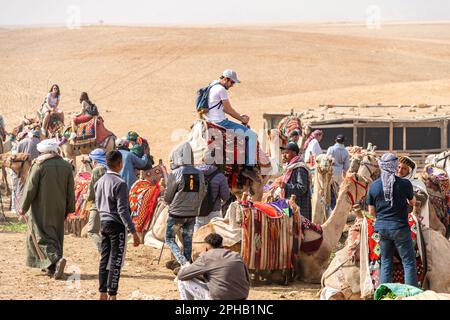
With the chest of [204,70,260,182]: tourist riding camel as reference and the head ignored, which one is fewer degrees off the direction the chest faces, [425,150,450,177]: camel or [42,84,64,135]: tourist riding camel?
the camel

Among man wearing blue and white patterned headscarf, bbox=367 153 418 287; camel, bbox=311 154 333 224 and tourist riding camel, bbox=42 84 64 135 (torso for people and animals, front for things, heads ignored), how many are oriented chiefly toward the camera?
2

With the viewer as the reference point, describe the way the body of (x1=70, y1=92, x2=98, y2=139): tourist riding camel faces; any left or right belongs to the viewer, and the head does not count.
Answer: facing to the left of the viewer

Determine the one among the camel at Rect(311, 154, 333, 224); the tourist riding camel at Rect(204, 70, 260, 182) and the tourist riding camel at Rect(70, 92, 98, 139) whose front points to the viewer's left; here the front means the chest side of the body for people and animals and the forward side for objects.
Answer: the tourist riding camel at Rect(70, 92, 98, 139)

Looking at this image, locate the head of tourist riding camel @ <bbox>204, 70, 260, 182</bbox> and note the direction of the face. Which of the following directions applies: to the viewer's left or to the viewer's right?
to the viewer's right

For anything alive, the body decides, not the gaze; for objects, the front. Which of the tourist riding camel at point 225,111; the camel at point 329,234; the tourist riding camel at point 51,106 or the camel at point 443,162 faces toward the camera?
the tourist riding camel at point 51,106

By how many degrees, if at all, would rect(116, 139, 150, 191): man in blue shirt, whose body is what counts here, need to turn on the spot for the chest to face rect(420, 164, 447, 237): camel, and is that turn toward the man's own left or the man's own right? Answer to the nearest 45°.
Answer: approximately 45° to the man's own right

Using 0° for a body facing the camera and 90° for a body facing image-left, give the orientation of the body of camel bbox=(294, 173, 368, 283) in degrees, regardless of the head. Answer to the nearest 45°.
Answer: approximately 270°

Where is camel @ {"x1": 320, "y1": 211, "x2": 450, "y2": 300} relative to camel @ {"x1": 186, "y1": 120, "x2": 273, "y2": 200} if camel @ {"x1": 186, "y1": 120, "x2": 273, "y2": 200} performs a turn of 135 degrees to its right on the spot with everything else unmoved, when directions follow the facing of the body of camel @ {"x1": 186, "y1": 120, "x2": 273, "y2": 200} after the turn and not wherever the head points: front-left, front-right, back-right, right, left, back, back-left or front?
left

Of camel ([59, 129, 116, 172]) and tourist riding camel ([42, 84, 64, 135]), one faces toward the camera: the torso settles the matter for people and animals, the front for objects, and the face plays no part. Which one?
the tourist riding camel

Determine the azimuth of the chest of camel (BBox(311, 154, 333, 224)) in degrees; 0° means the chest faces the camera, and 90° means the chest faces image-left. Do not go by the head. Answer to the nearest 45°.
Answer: approximately 0°

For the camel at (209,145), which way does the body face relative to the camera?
to the viewer's right

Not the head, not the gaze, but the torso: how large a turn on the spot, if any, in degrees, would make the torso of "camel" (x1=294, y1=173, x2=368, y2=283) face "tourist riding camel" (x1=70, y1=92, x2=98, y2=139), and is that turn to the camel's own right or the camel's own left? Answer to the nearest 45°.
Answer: approximately 135° to the camel's own left

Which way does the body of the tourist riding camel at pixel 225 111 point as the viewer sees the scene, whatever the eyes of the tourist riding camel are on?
to the viewer's right
